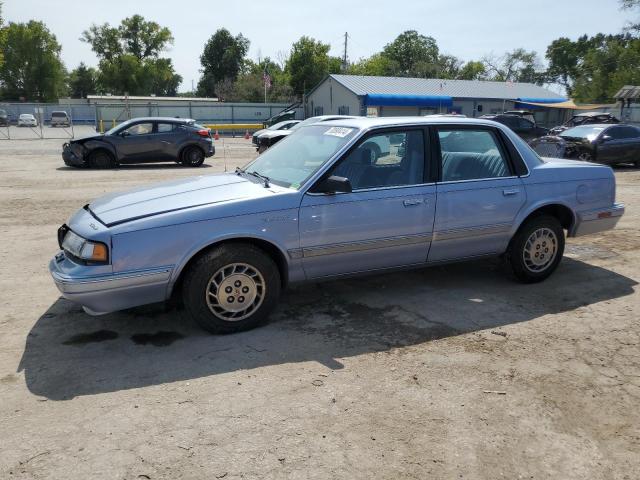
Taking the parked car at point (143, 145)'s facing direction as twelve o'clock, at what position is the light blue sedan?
The light blue sedan is roughly at 9 o'clock from the parked car.

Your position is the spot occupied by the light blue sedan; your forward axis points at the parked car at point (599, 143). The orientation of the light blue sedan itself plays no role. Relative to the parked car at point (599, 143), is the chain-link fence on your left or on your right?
left

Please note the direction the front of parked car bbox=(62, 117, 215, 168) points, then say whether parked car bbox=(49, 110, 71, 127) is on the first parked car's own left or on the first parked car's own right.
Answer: on the first parked car's own right

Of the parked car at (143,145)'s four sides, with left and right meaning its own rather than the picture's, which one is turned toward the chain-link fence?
right

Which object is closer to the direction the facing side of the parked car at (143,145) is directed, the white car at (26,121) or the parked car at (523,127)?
the white car

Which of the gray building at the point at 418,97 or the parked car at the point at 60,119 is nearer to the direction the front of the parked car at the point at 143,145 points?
the parked car

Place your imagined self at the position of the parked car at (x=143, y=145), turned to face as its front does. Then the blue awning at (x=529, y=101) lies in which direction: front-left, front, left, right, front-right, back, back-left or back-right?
back-right

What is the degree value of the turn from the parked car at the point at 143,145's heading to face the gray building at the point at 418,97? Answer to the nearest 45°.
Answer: approximately 135° to its right

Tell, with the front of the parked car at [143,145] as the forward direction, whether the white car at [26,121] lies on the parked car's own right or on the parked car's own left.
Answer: on the parked car's own right

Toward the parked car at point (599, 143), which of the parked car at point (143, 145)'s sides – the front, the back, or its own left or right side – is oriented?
back

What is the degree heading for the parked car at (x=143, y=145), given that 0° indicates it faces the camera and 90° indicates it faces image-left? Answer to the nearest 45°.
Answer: approximately 90°
